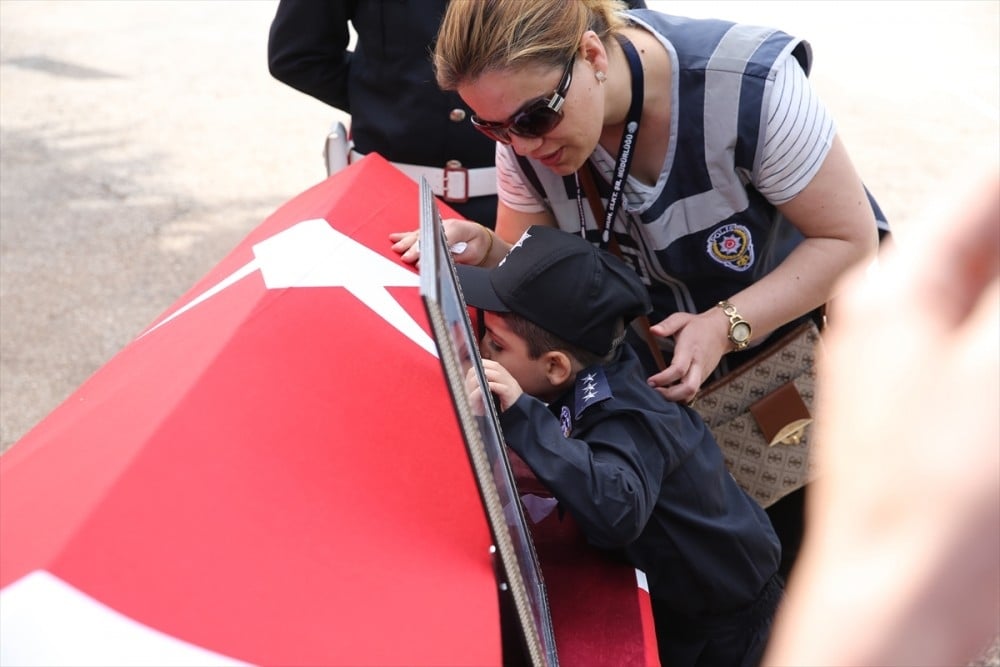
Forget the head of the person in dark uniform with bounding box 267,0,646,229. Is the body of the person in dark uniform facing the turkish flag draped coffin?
yes

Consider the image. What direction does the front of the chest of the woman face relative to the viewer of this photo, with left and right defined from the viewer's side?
facing the viewer and to the left of the viewer

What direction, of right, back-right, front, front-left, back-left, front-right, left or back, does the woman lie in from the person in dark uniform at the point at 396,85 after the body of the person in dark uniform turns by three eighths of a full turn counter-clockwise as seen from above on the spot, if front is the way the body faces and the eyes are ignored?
right

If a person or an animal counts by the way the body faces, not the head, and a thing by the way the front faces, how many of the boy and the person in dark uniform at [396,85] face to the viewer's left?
1

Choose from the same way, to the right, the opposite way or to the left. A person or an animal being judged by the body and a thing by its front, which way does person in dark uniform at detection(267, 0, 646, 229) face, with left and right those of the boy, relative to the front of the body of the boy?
to the left

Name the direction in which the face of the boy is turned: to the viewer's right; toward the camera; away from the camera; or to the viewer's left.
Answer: to the viewer's left

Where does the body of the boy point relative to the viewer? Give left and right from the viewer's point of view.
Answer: facing to the left of the viewer

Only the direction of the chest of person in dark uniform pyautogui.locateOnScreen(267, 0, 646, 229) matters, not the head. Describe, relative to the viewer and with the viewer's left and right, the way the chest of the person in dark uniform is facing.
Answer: facing the viewer

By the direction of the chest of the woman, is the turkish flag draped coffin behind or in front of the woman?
in front
